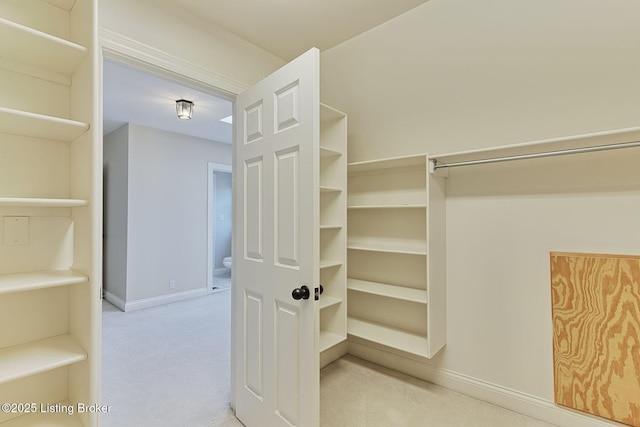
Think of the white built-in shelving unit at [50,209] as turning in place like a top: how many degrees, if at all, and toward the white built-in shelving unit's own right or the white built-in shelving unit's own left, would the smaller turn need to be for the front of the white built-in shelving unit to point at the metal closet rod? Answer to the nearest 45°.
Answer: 0° — it already faces it

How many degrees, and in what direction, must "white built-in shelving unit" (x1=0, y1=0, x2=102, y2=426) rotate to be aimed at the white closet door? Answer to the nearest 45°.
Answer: approximately 45° to its left

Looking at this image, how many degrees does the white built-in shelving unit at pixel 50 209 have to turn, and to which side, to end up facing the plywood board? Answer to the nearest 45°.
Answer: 0° — it already faces it

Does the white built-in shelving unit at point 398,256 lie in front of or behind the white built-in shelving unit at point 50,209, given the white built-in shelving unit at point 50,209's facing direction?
in front

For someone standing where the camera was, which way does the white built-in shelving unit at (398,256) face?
facing the viewer and to the left of the viewer

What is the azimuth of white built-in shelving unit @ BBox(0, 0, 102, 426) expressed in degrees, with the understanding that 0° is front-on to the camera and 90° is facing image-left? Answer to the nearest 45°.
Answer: approximately 315°

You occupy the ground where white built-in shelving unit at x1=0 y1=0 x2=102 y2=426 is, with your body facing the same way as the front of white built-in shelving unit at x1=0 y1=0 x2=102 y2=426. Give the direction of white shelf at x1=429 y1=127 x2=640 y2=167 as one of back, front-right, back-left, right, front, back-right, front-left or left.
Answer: front

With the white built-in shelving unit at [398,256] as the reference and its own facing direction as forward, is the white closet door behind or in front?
in front

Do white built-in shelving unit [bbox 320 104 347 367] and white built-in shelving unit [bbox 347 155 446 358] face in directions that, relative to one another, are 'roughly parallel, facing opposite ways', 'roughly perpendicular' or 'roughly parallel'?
roughly perpendicular

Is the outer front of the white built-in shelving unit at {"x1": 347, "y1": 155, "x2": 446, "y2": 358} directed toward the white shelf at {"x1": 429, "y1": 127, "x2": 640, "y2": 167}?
no

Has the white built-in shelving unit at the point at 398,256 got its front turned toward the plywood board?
no

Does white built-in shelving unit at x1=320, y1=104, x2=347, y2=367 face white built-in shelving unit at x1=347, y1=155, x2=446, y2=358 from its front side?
no
